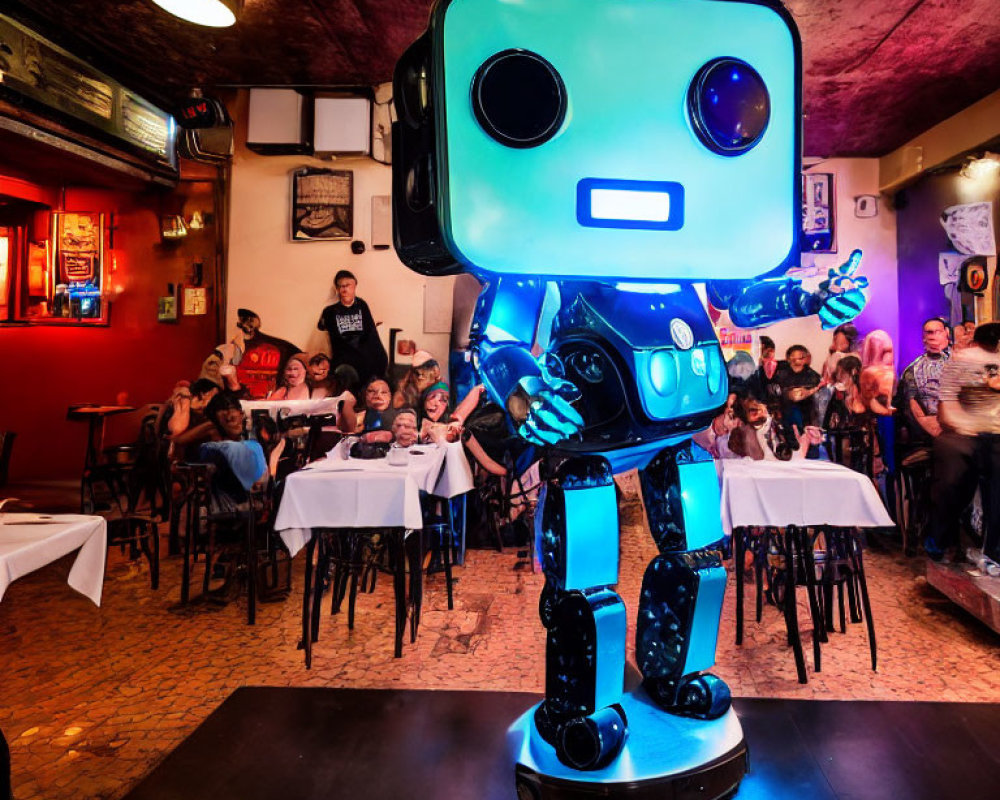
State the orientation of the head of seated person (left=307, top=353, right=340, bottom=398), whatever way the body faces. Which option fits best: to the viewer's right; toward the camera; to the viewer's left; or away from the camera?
toward the camera

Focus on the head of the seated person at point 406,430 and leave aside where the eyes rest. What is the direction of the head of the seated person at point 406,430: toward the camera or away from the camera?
toward the camera

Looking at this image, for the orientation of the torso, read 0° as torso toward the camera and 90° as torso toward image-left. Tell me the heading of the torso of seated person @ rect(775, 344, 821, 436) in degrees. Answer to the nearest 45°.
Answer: approximately 0°

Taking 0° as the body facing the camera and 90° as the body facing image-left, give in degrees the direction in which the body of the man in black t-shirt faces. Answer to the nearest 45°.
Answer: approximately 0°

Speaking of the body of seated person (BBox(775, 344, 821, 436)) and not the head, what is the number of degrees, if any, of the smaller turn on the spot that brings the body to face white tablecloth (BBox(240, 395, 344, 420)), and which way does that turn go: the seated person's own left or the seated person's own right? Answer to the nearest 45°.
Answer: approximately 45° to the seated person's own right

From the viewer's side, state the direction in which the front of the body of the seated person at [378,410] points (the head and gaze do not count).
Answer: toward the camera

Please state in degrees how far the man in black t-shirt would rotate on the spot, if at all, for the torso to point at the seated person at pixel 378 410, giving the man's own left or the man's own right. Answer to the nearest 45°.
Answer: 0° — they already face them

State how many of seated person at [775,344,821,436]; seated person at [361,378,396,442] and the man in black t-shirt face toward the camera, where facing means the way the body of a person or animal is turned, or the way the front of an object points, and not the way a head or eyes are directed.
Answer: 3

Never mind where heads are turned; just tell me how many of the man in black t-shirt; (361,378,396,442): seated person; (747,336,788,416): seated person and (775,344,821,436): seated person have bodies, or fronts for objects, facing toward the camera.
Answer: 4
